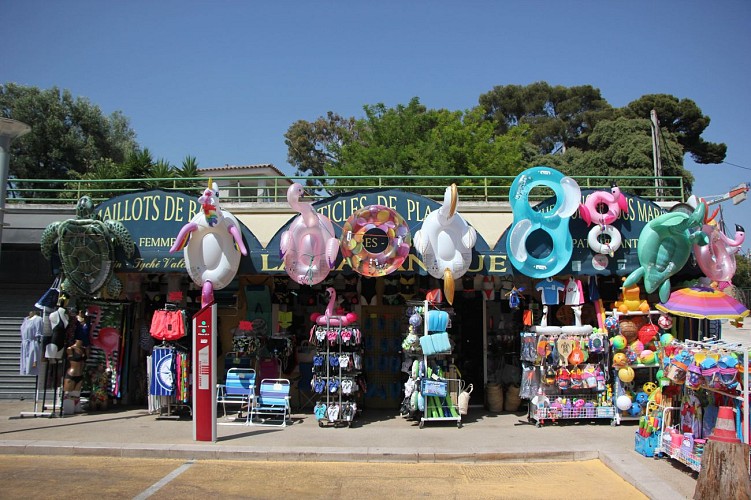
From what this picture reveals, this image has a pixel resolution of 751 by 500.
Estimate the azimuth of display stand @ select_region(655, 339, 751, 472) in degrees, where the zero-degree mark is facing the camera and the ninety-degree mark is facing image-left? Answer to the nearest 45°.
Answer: approximately 45°

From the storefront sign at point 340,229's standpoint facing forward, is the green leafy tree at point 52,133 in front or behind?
behind

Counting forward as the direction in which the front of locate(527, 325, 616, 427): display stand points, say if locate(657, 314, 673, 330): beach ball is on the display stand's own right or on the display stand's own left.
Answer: on the display stand's own left

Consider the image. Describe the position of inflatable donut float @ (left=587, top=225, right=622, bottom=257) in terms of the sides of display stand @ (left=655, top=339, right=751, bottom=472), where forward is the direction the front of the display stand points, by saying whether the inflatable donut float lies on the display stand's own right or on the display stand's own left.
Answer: on the display stand's own right

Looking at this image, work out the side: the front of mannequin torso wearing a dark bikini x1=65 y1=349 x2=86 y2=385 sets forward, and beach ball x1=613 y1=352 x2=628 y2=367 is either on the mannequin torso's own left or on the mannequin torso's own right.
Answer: on the mannequin torso's own left

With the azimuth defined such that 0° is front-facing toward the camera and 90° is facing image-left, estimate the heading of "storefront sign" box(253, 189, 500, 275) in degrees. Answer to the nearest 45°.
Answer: approximately 0°

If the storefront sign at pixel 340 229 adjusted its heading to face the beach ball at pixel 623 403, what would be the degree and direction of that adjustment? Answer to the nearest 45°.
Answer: approximately 90° to its left

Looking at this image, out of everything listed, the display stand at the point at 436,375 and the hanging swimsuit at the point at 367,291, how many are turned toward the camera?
2

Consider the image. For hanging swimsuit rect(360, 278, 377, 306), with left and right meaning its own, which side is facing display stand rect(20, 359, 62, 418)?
right
